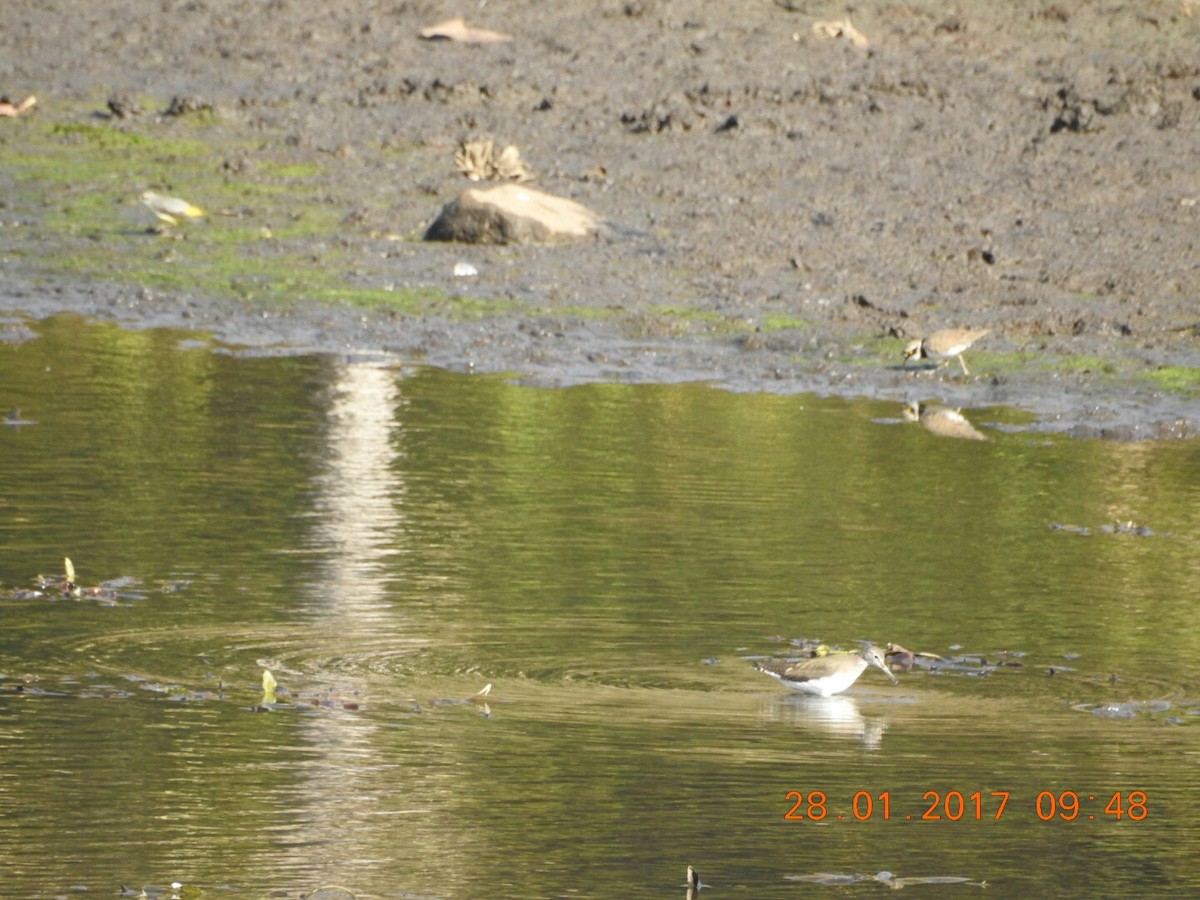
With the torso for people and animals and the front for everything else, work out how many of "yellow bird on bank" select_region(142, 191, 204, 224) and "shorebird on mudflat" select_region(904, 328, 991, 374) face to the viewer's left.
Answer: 2

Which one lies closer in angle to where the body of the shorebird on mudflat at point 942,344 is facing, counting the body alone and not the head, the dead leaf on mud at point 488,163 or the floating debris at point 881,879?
the dead leaf on mud

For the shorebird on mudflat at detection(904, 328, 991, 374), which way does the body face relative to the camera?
to the viewer's left

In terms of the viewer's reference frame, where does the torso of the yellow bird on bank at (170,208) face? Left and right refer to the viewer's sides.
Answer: facing to the left of the viewer

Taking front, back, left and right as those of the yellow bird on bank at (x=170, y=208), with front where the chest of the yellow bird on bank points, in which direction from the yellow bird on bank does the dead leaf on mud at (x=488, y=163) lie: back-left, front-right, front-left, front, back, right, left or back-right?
back

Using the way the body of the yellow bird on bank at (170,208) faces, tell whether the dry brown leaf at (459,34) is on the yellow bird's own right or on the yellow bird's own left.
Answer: on the yellow bird's own right

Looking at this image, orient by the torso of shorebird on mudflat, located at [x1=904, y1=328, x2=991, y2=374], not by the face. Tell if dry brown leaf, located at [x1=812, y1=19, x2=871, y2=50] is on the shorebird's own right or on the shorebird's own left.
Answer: on the shorebird's own right

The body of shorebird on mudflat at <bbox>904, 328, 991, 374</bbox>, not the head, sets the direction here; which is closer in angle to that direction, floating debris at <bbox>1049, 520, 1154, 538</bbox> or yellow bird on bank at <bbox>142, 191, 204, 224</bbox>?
the yellow bird on bank
